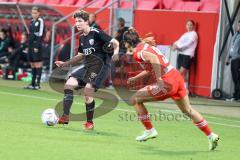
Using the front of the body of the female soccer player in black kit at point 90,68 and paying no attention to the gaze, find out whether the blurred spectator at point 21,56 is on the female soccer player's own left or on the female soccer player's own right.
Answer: on the female soccer player's own right

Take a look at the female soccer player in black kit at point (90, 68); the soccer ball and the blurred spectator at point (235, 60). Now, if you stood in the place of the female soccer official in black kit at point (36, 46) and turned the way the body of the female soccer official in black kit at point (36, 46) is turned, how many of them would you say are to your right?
0

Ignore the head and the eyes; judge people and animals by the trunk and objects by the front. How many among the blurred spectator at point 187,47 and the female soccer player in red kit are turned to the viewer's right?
0

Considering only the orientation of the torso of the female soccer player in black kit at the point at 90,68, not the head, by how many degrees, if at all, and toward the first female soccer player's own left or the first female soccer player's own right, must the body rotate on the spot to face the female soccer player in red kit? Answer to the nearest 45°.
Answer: approximately 90° to the first female soccer player's own left

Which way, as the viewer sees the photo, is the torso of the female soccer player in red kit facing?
to the viewer's left

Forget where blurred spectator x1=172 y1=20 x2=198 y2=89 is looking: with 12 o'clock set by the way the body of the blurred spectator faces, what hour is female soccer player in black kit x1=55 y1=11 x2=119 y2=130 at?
The female soccer player in black kit is roughly at 11 o'clock from the blurred spectator.

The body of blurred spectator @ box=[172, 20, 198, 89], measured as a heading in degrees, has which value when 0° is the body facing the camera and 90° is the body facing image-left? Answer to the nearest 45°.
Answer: approximately 45°

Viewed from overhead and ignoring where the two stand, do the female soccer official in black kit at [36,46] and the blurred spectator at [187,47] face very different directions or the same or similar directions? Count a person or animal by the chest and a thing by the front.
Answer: same or similar directions
